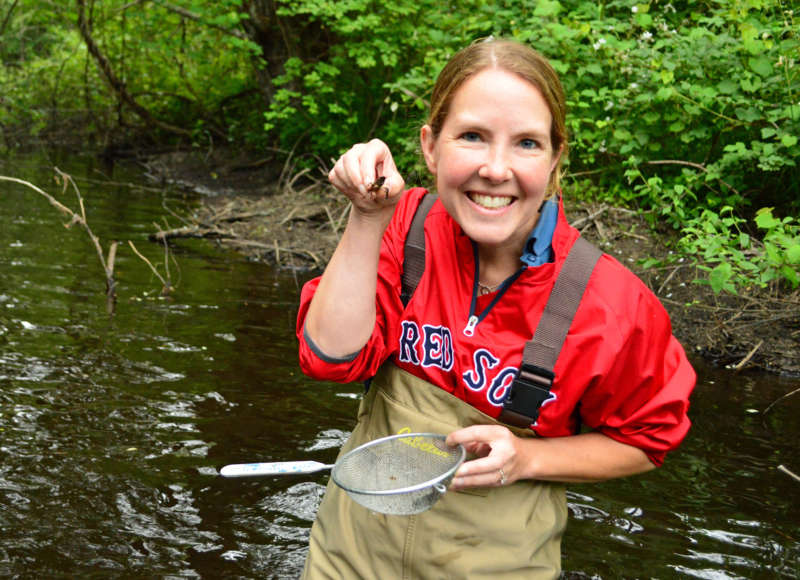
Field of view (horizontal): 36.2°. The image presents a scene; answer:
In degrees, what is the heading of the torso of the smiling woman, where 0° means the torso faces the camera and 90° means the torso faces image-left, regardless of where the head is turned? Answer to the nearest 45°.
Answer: approximately 0°

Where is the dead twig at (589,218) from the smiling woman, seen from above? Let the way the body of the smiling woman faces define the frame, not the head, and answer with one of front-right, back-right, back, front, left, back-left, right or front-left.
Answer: back

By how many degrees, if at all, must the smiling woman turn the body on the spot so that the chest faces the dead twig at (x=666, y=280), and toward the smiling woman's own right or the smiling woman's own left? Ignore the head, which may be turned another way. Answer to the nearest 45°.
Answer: approximately 180°

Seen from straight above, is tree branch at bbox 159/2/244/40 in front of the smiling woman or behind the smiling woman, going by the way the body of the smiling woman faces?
behind

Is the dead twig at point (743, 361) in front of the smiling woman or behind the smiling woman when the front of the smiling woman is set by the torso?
behind
